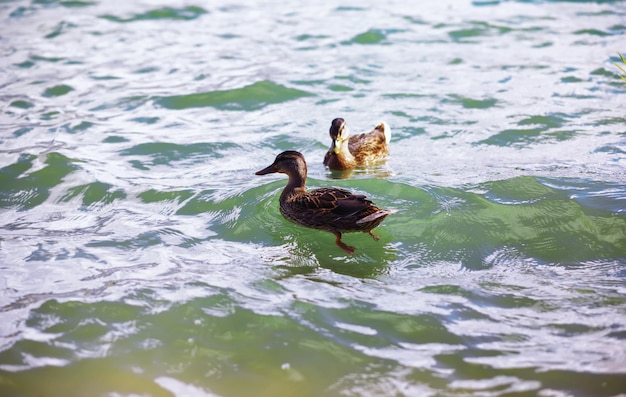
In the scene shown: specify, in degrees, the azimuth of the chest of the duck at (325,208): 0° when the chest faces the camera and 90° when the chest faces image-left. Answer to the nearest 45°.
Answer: approximately 90°

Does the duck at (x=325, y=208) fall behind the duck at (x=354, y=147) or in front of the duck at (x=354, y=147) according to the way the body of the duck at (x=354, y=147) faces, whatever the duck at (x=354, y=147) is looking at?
in front

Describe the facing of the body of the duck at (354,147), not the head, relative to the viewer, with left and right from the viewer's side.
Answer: facing the viewer and to the left of the viewer

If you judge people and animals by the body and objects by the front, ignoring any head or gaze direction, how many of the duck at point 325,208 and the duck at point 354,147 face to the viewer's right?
0

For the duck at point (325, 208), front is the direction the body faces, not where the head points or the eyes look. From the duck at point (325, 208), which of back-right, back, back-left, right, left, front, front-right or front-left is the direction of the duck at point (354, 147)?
right
